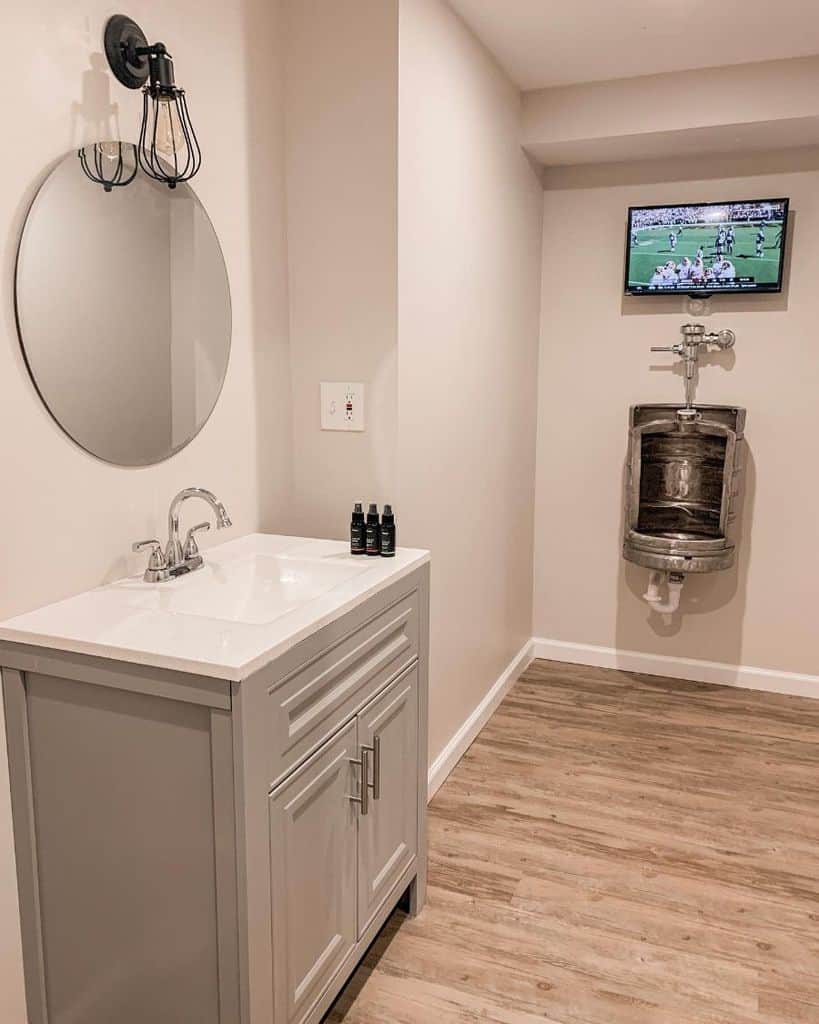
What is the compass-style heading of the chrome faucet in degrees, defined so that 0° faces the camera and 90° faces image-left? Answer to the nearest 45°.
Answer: approximately 315°

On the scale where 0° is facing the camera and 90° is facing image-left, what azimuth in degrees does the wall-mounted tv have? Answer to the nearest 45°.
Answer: approximately 0°

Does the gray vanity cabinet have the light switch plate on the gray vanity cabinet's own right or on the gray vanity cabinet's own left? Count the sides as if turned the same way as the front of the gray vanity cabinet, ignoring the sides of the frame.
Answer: on the gray vanity cabinet's own left

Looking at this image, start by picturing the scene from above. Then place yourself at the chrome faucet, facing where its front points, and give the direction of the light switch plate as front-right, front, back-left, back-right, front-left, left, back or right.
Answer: left

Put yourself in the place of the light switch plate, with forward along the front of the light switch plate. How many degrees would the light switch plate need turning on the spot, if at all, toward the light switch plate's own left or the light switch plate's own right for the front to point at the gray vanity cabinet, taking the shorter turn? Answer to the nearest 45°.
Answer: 0° — it already faces it
